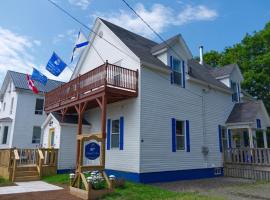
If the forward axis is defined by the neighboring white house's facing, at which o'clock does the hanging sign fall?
The hanging sign is roughly at 10 o'clock from the neighboring white house.

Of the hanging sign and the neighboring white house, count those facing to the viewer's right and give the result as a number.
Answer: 0

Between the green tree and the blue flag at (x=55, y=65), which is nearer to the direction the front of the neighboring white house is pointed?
the blue flag

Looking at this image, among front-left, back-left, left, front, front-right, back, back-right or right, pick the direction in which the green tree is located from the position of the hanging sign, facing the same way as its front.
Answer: back-left

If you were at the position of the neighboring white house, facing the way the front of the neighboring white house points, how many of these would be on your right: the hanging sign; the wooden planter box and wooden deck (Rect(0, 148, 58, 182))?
0

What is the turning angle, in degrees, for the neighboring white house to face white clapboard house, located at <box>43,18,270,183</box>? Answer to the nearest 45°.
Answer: approximately 90° to its left

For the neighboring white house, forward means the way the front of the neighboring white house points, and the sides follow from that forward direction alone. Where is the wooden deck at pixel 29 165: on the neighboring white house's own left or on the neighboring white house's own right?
on the neighboring white house's own left

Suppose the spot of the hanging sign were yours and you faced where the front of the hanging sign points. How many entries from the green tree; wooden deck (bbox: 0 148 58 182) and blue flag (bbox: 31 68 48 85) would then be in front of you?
0

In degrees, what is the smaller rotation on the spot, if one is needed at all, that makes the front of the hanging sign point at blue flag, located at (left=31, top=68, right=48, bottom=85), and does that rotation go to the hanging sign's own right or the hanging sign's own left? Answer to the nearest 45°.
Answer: approximately 135° to the hanging sign's own right

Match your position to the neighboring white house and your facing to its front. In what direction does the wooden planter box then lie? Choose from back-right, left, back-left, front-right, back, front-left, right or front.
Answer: front-left

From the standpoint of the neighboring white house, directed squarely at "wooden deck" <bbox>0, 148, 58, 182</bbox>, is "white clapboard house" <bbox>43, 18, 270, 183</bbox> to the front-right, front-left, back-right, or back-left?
front-left

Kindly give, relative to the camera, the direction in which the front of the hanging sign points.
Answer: facing the viewer

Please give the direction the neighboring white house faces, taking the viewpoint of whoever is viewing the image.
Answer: facing the viewer and to the left of the viewer
